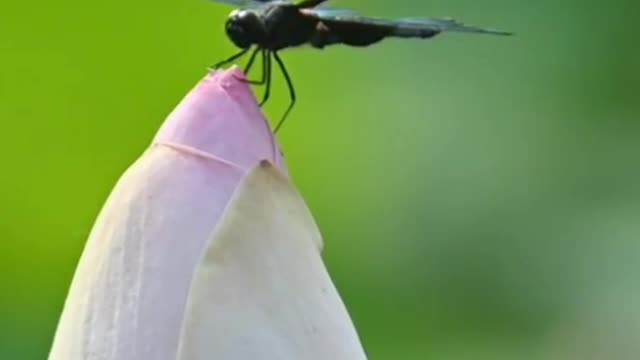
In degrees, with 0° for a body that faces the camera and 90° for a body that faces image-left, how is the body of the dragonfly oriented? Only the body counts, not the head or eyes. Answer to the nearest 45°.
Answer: approximately 90°
